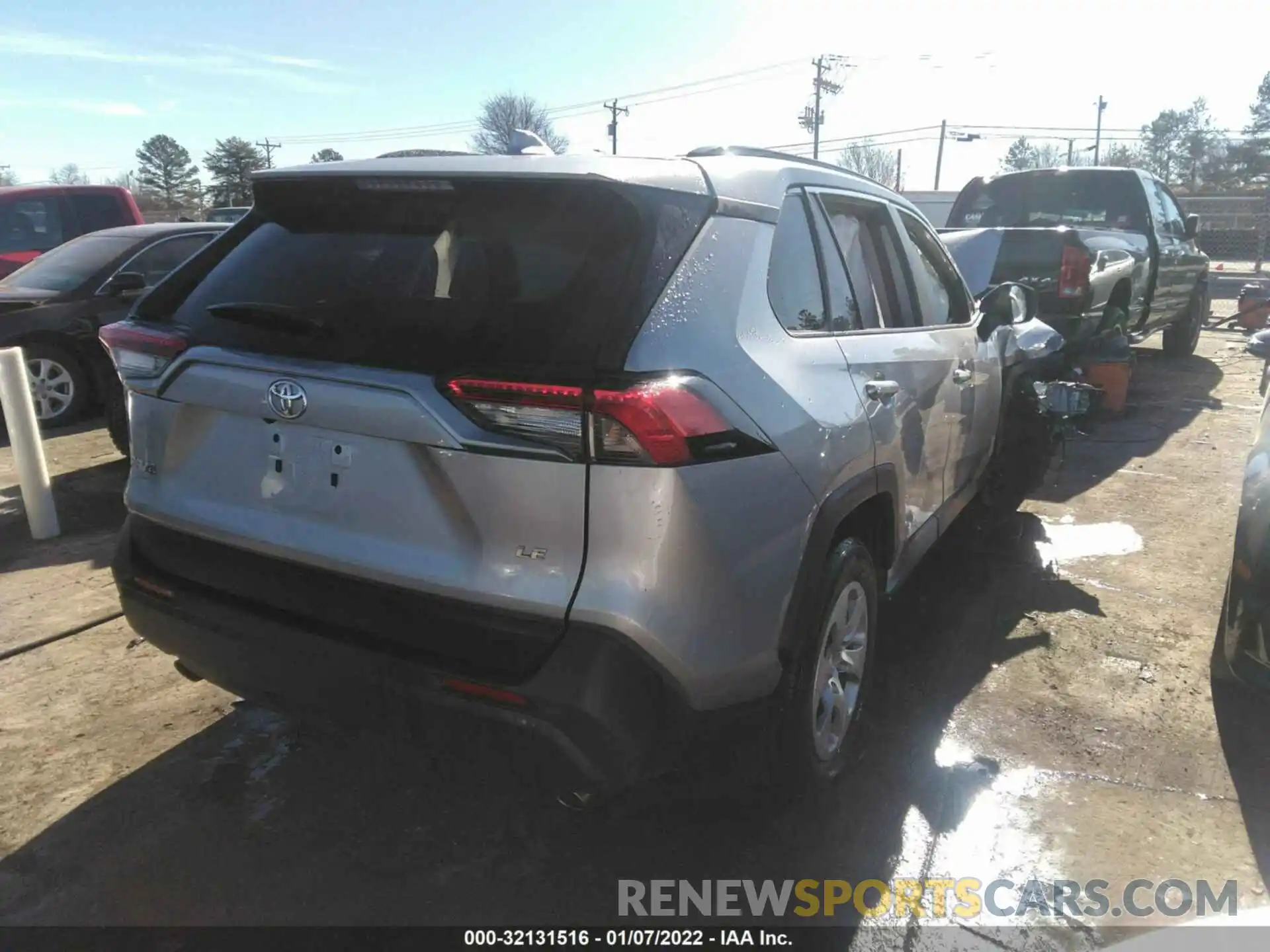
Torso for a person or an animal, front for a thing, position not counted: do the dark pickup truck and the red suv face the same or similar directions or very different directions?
very different directions

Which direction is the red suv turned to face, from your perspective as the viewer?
facing to the left of the viewer

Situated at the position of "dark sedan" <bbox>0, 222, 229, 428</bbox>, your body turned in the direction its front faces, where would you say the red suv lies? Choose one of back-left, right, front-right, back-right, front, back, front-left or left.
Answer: back-right

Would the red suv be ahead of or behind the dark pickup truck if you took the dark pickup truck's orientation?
behind

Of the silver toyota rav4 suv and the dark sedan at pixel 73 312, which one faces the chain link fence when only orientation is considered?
the silver toyota rav4 suv

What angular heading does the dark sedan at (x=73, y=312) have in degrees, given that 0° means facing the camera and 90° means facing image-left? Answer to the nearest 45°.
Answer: approximately 45°

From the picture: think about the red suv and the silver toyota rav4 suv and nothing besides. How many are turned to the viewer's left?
1

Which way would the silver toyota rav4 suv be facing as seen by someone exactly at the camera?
facing away from the viewer and to the right of the viewer
